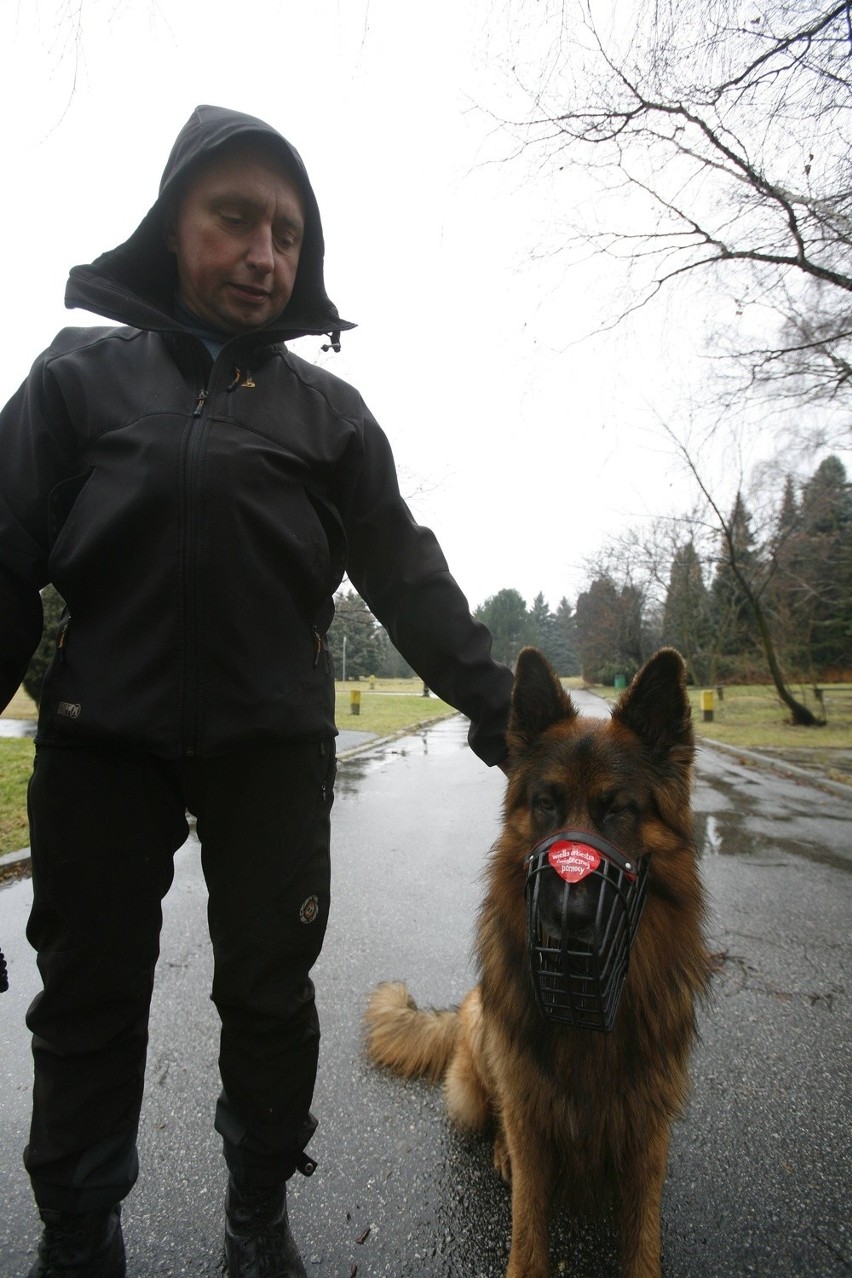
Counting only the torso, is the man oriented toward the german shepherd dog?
no

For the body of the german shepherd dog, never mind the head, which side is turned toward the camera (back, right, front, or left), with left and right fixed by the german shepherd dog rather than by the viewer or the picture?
front

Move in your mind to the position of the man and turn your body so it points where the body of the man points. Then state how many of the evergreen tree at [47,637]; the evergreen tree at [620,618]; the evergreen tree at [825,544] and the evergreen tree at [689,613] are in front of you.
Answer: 0

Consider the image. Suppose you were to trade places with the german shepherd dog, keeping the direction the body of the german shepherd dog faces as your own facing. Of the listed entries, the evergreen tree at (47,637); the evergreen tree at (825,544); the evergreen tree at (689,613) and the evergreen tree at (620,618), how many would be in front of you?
0

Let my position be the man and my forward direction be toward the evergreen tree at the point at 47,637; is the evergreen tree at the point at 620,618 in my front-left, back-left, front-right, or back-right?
front-right

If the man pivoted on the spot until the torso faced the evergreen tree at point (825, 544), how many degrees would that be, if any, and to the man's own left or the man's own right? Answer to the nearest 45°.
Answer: approximately 135° to the man's own left

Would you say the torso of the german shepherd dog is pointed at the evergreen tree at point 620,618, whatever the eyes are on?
no

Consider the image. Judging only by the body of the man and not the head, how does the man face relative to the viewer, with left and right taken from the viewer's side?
facing the viewer

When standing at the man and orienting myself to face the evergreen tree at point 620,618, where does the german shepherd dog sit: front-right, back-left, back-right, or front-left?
front-right

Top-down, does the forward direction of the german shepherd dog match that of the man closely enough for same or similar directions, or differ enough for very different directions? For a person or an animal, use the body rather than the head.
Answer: same or similar directions

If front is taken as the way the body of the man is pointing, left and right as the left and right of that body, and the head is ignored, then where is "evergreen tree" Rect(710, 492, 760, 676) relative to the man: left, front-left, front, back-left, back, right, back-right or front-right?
back-left

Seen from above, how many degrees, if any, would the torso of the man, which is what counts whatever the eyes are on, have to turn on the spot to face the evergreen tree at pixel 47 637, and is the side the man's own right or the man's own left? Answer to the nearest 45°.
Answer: approximately 180°

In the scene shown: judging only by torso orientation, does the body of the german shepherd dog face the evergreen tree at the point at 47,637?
no

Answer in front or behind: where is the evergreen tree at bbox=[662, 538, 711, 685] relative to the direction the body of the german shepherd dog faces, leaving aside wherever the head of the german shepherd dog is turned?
behind

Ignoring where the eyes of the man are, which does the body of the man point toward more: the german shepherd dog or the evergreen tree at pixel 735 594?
the german shepherd dog
